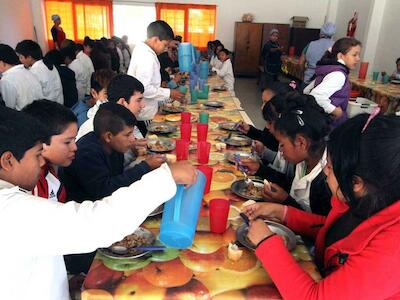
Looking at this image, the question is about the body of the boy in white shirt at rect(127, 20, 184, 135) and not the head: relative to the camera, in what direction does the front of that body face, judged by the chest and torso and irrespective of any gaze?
to the viewer's right

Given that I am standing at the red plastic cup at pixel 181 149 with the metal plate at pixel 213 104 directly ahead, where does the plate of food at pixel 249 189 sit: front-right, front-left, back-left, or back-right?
back-right

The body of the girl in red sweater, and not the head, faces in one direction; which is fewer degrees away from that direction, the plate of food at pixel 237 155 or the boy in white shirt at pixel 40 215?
the boy in white shirt

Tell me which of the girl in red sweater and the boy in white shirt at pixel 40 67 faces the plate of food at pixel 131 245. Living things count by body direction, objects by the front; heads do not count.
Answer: the girl in red sweater

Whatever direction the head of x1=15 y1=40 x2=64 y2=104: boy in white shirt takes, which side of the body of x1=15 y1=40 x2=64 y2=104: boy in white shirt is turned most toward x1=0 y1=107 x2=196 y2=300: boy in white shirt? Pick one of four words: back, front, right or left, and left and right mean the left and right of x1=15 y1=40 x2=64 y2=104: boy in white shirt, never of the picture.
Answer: left

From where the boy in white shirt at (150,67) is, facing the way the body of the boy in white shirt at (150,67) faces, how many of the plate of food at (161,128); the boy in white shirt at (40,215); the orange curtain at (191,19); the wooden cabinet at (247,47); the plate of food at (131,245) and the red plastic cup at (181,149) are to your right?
4

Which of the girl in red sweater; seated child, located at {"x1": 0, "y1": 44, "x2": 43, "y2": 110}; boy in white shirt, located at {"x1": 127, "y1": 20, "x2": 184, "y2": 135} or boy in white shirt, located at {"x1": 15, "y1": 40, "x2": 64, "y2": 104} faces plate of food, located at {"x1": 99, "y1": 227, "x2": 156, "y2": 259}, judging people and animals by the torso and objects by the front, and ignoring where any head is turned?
the girl in red sweater

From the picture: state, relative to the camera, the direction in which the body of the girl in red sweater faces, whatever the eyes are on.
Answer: to the viewer's left

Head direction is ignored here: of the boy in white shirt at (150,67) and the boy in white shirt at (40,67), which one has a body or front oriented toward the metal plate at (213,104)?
the boy in white shirt at (150,67)

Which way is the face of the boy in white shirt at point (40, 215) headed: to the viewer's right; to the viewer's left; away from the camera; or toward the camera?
to the viewer's right

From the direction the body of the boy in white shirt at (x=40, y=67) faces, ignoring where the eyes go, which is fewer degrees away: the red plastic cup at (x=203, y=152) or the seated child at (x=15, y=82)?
the seated child

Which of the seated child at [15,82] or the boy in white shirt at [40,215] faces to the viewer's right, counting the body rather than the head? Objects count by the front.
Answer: the boy in white shirt

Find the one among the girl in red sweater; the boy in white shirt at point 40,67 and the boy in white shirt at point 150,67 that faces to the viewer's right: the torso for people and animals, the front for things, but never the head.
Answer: the boy in white shirt at point 150,67

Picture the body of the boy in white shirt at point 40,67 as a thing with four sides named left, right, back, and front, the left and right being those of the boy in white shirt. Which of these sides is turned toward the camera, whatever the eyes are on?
left

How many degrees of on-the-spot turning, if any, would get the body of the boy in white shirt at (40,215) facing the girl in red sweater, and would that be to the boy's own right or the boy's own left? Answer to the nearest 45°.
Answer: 0° — they already face them
